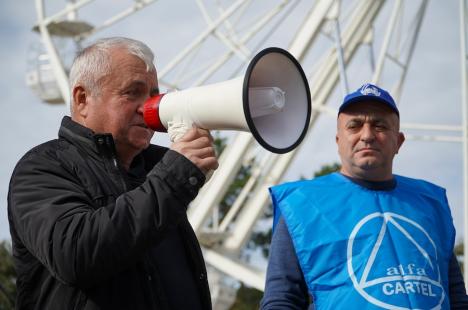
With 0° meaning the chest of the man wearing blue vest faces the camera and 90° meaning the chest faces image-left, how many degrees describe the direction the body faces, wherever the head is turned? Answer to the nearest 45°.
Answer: approximately 0°

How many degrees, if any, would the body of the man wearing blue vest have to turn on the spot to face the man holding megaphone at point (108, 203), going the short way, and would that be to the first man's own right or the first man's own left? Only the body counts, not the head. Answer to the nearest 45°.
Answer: approximately 45° to the first man's own right

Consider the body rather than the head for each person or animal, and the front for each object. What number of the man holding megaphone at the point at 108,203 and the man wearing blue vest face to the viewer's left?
0

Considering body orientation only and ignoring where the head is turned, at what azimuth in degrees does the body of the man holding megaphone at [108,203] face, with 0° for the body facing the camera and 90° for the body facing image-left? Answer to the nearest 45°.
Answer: approximately 315°

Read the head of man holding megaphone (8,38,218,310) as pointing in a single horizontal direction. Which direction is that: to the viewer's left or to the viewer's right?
to the viewer's right

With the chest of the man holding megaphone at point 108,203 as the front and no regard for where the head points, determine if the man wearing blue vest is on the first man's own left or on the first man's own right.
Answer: on the first man's own left
